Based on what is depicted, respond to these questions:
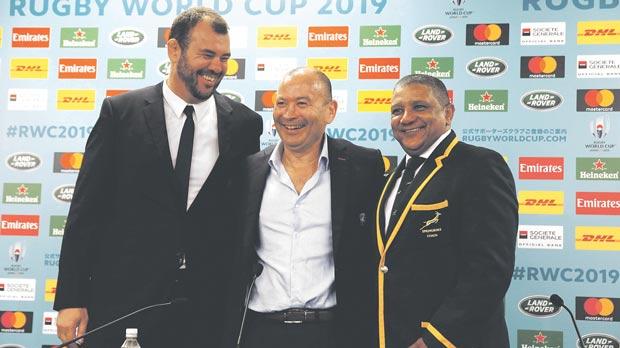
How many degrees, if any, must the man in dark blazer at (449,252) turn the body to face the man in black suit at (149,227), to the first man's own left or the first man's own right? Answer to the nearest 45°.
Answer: approximately 45° to the first man's own right

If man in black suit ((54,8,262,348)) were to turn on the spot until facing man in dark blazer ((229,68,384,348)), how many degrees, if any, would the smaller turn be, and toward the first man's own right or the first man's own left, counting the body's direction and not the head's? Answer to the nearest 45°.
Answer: approximately 45° to the first man's own left

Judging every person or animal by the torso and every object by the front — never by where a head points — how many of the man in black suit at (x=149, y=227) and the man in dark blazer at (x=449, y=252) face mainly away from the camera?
0

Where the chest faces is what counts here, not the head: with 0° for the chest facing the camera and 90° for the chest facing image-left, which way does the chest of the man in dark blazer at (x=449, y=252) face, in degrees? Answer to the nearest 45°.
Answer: approximately 45°
